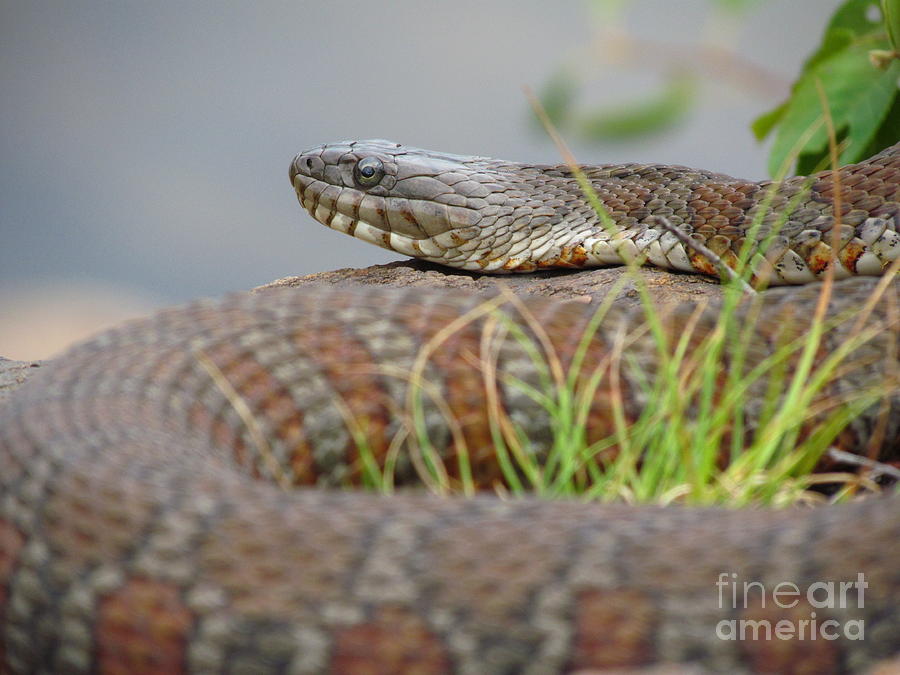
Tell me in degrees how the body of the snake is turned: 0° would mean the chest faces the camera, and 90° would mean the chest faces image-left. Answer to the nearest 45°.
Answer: approximately 90°
